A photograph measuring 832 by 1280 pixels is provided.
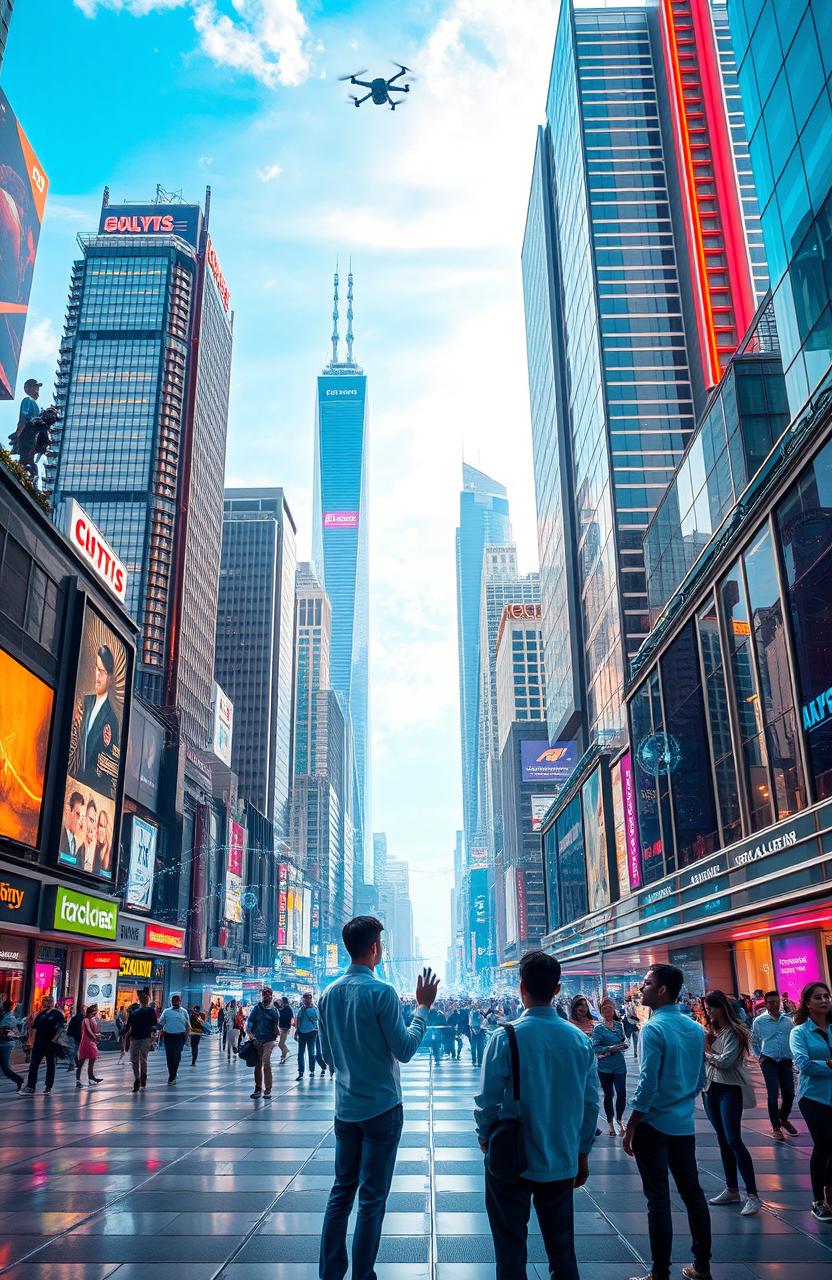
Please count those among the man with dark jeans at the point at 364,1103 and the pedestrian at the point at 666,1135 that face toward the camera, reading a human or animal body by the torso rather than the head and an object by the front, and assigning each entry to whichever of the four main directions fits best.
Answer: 0

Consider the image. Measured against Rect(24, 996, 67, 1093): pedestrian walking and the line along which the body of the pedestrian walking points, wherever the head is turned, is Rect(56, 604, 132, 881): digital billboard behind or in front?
behind

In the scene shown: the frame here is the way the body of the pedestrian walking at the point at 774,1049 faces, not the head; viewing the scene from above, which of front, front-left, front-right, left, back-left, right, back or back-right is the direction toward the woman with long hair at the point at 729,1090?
front

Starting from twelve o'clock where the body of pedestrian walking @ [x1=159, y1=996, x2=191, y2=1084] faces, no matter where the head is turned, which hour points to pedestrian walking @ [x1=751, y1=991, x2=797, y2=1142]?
pedestrian walking @ [x1=751, y1=991, x2=797, y2=1142] is roughly at 11 o'clock from pedestrian walking @ [x1=159, y1=996, x2=191, y2=1084].

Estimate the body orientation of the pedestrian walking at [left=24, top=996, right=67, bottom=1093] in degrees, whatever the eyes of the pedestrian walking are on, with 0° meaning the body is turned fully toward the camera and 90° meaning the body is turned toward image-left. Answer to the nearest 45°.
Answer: approximately 0°

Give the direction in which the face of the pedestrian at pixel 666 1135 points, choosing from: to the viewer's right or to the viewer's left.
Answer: to the viewer's left

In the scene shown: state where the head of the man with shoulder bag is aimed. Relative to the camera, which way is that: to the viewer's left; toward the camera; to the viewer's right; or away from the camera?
away from the camera

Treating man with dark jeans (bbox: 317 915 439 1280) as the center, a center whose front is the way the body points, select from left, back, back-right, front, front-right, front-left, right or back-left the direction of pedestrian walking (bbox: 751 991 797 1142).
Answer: front
